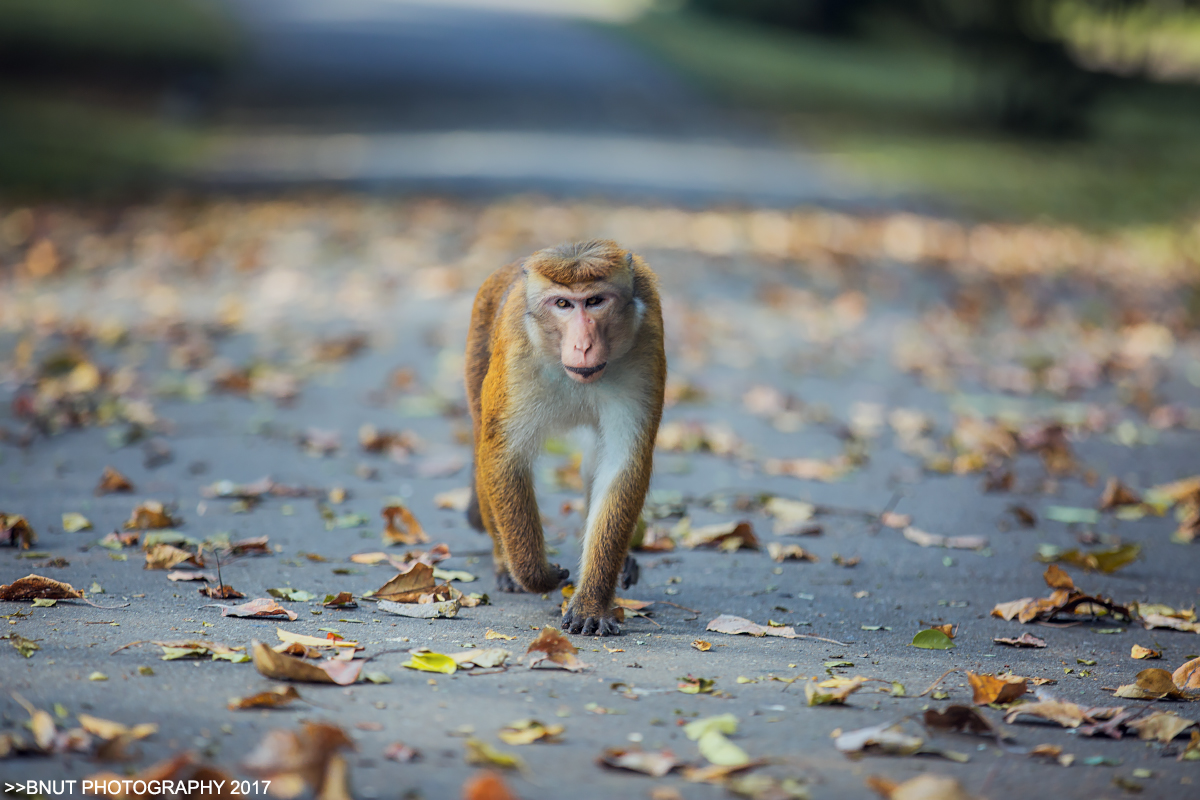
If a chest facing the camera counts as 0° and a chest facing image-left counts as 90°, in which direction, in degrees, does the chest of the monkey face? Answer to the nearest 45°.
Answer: approximately 0°

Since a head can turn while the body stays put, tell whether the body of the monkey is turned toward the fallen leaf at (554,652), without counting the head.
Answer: yes

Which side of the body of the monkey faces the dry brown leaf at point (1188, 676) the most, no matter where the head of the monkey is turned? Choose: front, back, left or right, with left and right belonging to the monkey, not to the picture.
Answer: left

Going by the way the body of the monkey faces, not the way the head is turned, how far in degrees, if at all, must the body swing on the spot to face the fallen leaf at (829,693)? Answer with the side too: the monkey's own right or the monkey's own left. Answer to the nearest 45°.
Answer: approximately 45° to the monkey's own left

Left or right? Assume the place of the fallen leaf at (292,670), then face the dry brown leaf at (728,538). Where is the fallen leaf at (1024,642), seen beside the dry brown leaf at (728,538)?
right

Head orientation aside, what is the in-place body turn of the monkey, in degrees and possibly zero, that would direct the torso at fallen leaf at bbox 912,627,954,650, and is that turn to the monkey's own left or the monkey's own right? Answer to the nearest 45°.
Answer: approximately 90° to the monkey's own left

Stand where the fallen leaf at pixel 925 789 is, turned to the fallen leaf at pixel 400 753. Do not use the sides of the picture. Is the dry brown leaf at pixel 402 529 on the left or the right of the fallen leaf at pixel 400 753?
right
